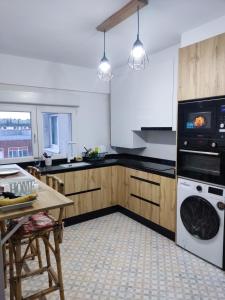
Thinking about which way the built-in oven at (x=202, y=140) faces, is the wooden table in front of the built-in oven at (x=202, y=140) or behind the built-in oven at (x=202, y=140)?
in front

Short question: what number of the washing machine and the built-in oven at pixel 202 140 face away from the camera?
0

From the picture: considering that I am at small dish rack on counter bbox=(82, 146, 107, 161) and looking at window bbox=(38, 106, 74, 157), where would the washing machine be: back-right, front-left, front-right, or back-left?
back-left

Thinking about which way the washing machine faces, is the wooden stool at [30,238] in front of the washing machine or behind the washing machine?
in front

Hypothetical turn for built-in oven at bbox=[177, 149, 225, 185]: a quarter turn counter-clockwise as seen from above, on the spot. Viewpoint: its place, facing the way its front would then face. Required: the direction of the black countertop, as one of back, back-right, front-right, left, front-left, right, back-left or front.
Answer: back

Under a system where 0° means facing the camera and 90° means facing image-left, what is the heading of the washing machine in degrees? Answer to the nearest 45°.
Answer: approximately 45°

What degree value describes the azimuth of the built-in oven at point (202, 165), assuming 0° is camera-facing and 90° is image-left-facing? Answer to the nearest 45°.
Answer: approximately 45°

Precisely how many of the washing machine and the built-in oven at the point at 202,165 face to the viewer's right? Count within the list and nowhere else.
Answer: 0

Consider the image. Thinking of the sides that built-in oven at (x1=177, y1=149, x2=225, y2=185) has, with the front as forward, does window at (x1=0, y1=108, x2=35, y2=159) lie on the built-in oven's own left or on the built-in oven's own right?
on the built-in oven's own right

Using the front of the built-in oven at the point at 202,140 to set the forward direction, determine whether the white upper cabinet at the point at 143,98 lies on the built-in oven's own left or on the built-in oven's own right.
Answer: on the built-in oven's own right

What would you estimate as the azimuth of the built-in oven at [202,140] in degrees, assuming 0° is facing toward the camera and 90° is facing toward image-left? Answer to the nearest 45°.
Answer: approximately 45°
